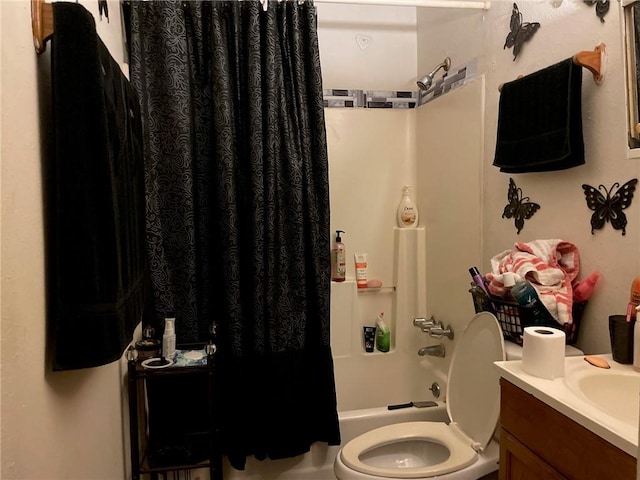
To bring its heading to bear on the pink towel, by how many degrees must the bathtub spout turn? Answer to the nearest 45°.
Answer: approximately 90° to its left

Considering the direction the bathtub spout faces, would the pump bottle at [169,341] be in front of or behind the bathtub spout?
in front

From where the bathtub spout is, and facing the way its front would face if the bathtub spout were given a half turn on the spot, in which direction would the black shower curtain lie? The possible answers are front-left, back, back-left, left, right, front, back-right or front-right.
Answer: back-right

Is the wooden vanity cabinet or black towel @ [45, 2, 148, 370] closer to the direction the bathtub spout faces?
the black towel

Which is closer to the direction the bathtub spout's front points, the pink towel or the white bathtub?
the white bathtub

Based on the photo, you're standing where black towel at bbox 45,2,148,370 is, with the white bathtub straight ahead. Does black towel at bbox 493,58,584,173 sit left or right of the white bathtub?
right

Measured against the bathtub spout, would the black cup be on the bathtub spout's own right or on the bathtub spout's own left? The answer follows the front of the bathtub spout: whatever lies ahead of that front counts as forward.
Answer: on the bathtub spout's own left

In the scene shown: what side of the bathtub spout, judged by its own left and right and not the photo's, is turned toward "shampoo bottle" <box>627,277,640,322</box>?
left

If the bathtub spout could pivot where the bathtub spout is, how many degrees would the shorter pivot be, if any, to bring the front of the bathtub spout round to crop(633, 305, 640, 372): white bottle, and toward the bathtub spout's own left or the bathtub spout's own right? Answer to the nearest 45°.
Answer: approximately 90° to the bathtub spout's own left

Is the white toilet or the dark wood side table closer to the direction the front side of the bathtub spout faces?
the dark wood side table

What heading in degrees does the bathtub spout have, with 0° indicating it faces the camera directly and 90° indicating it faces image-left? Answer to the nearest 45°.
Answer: approximately 90°
